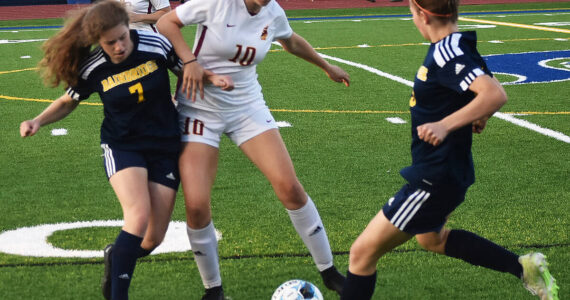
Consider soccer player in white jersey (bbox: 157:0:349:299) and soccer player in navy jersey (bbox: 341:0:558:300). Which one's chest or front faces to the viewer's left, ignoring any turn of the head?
the soccer player in navy jersey

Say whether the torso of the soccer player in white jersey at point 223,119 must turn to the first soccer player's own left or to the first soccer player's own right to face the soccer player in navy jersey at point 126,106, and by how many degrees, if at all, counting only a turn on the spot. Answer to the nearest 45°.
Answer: approximately 90° to the first soccer player's own right

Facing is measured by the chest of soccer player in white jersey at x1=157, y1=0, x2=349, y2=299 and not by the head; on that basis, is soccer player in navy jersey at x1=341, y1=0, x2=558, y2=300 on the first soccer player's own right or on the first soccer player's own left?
on the first soccer player's own left

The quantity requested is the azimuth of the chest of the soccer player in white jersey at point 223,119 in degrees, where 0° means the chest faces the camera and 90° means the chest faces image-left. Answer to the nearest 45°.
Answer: approximately 0°

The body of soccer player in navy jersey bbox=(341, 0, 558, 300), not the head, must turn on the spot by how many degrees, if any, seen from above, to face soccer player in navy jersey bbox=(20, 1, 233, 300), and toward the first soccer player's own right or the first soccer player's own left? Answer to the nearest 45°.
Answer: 0° — they already face them

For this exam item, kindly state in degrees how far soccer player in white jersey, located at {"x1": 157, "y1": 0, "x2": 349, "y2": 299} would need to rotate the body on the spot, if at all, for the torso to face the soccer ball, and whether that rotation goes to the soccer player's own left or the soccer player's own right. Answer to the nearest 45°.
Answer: approximately 45° to the soccer player's own left

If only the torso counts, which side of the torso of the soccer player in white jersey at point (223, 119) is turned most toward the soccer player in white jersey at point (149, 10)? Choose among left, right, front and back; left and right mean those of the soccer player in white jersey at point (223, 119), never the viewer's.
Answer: back

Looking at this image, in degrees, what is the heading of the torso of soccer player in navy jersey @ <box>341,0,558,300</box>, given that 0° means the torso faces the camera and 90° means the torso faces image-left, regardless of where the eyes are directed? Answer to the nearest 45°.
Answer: approximately 90°

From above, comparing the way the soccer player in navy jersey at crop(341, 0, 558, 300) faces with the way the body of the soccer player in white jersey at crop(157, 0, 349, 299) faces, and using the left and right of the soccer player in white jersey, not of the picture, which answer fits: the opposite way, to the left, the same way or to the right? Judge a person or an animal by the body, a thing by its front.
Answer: to the right

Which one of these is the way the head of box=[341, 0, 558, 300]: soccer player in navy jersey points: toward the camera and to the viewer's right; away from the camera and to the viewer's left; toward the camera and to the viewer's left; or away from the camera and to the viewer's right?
away from the camera and to the viewer's left

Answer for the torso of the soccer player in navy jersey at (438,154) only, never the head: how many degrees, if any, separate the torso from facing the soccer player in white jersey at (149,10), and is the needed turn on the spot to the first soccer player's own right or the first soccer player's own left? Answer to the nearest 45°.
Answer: approximately 45° to the first soccer player's own right

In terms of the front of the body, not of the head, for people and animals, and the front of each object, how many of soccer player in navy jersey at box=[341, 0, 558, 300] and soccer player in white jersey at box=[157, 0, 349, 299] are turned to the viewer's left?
1
